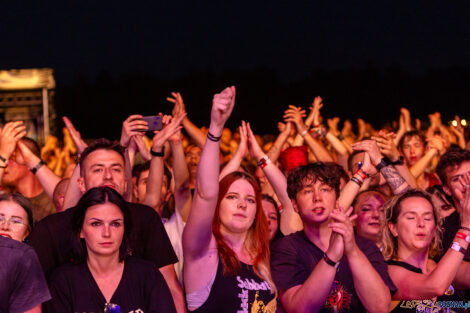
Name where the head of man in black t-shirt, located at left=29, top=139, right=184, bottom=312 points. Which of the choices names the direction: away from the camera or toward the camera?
toward the camera

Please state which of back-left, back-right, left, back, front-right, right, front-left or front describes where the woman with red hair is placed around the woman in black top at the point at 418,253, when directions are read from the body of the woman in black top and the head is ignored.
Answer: right

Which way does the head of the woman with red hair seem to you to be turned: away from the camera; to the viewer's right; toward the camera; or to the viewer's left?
toward the camera

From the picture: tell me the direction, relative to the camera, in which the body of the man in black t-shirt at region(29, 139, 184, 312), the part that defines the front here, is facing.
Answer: toward the camera

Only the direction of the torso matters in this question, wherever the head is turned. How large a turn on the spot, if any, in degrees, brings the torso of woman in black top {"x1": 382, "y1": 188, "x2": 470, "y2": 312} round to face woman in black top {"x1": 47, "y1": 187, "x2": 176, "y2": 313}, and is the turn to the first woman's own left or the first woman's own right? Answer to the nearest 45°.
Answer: approximately 90° to the first woman's own right

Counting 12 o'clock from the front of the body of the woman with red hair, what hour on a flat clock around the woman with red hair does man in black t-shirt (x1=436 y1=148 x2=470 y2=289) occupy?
The man in black t-shirt is roughly at 9 o'clock from the woman with red hair.

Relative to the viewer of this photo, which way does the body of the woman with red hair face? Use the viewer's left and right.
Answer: facing the viewer and to the right of the viewer

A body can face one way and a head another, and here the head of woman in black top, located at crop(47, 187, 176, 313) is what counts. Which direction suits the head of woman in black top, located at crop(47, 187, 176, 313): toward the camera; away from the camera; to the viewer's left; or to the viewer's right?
toward the camera

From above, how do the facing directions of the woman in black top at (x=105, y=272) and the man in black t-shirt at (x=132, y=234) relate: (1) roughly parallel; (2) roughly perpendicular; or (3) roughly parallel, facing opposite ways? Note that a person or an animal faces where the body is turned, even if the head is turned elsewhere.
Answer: roughly parallel

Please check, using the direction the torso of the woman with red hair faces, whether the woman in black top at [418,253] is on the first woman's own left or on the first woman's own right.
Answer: on the first woman's own left

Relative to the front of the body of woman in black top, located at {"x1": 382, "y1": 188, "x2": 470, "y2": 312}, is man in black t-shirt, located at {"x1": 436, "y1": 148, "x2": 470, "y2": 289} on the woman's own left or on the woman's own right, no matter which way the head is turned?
on the woman's own left

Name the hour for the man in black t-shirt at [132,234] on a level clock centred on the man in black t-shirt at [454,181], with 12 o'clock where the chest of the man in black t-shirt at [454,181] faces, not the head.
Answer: the man in black t-shirt at [132,234] is roughly at 3 o'clock from the man in black t-shirt at [454,181].

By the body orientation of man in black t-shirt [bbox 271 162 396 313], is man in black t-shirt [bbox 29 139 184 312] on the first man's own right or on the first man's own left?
on the first man's own right

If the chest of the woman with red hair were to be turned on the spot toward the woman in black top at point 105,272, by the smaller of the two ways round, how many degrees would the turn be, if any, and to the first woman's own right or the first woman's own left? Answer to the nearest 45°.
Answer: approximately 135° to the first woman's own right

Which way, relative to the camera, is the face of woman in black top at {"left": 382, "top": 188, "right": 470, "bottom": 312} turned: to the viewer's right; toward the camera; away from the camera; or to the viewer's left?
toward the camera
